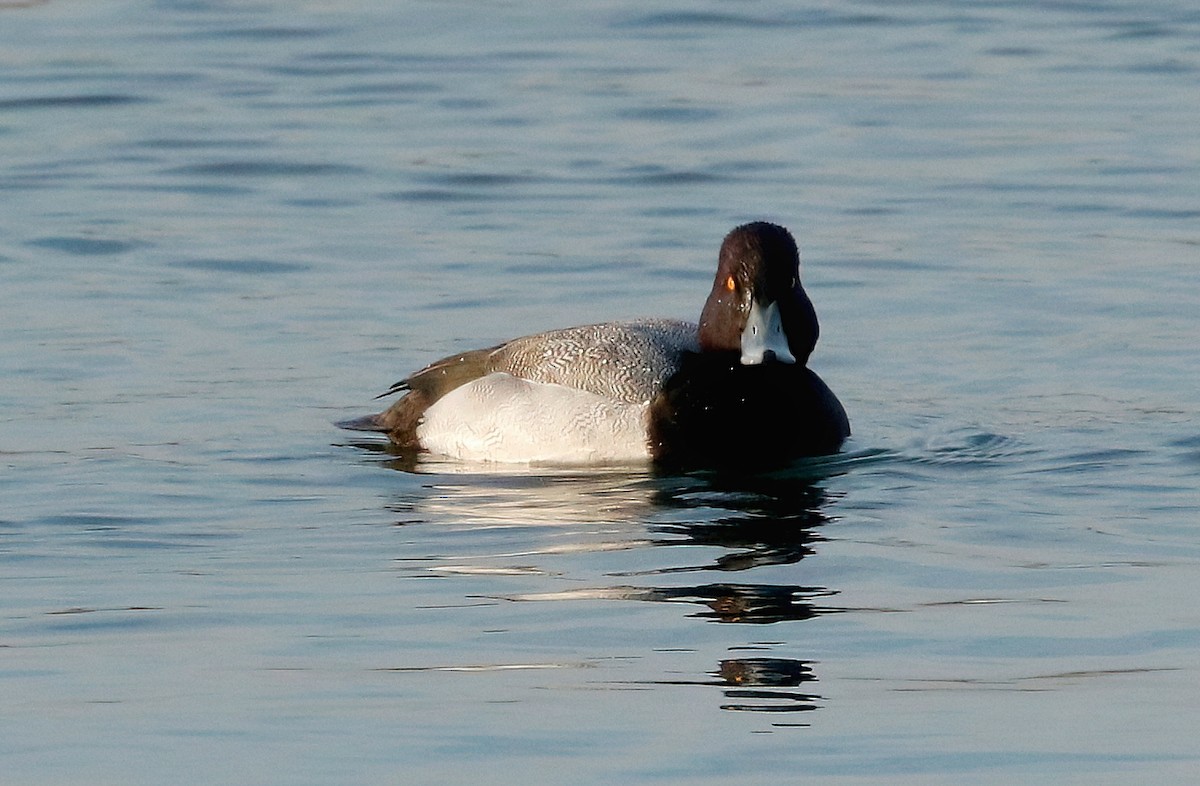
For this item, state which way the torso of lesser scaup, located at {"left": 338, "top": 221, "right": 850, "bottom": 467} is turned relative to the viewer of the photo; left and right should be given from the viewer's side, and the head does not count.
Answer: facing the viewer and to the right of the viewer
